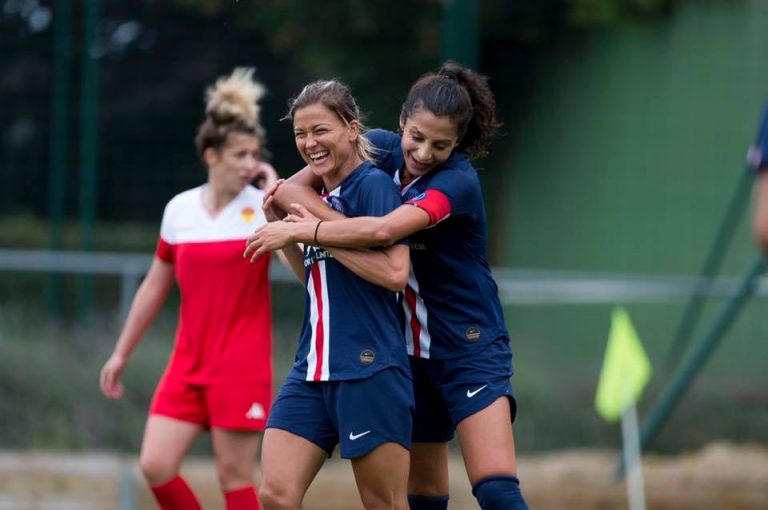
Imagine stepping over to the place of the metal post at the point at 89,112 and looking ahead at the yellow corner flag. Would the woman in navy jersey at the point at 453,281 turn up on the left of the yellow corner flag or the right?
right

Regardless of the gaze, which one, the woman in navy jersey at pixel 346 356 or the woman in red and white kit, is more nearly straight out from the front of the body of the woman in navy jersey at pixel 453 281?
the woman in navy jersey

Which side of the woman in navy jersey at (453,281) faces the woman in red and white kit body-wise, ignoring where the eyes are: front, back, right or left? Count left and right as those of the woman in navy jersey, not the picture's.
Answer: right

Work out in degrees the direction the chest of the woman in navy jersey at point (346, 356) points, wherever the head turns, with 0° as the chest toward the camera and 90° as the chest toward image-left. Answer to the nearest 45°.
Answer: approximately 45°

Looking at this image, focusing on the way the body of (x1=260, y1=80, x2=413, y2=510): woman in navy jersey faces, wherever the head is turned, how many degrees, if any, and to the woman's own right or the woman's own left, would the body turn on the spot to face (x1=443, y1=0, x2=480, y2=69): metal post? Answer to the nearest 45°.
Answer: approximately 135° to the woman's own right

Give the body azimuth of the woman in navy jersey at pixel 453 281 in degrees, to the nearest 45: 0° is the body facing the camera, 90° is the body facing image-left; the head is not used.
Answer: approximately 45°

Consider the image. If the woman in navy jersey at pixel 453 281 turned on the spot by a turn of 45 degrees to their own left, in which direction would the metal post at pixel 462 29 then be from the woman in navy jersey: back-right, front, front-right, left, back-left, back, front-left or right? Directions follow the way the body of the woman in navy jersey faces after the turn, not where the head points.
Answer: back

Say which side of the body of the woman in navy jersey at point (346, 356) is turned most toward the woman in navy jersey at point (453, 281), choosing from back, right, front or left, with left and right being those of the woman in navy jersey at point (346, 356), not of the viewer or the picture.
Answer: back

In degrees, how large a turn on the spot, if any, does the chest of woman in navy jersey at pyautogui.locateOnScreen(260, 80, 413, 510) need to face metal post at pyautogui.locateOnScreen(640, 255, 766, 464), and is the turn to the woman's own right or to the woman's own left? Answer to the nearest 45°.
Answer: approximately 180°
